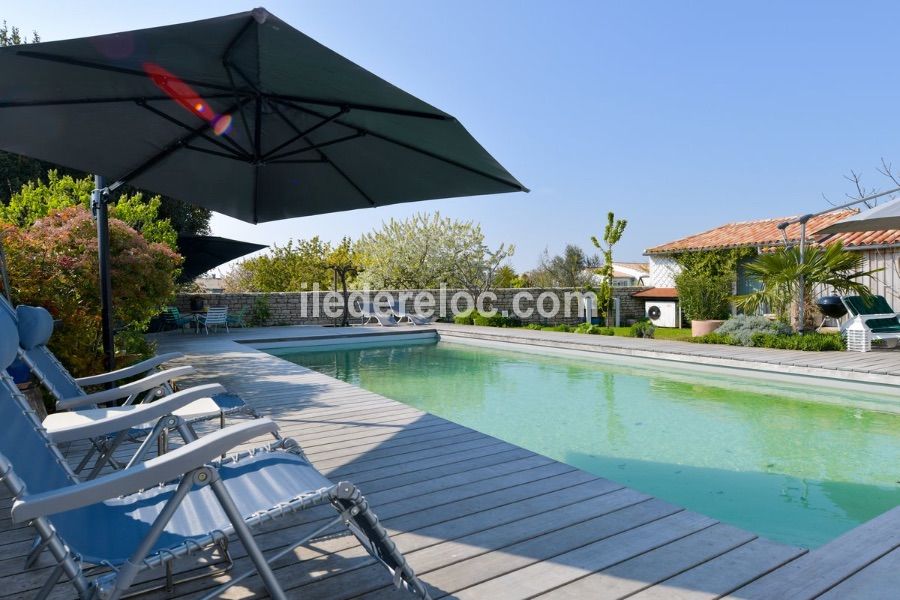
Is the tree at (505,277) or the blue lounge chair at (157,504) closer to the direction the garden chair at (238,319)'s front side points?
the blue lounge chair

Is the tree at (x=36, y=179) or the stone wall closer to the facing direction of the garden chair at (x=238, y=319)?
the tree

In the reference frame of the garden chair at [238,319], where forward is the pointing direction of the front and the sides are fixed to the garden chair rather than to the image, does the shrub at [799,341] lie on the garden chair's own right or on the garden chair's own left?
on the garden chair's own left

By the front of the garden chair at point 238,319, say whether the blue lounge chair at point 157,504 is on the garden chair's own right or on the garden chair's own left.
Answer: on the garden chair's own left

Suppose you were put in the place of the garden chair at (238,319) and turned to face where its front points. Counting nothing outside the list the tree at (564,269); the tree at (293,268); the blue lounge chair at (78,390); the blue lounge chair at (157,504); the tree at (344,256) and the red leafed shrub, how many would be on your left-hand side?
3

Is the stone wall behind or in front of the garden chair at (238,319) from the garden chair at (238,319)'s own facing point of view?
behind
